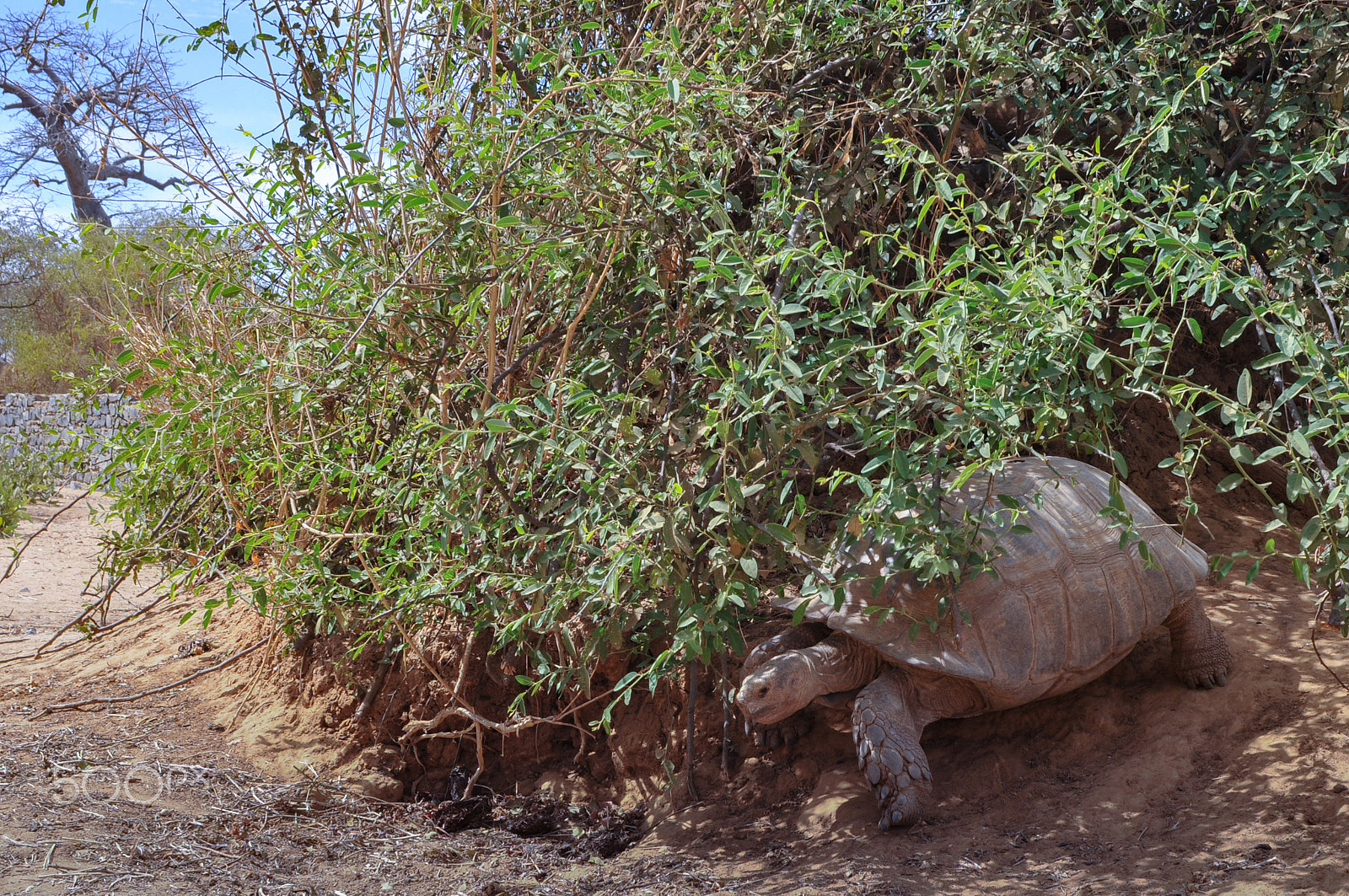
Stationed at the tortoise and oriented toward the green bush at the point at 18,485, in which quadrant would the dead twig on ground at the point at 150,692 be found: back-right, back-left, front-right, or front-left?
front-left

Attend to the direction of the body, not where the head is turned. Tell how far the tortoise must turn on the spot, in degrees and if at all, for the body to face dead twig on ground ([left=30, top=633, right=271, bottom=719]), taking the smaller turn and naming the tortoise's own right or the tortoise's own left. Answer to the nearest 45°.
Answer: approximately 45° to the tortoise's own right

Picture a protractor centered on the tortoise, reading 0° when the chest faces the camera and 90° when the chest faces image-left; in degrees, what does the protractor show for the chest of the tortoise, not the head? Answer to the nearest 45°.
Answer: approximately 45°

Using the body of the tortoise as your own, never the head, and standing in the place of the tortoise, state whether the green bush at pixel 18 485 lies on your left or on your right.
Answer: on your right
